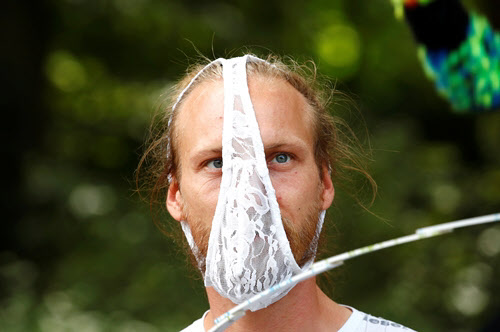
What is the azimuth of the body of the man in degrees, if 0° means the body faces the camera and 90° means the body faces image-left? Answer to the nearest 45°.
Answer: approximately 0°
